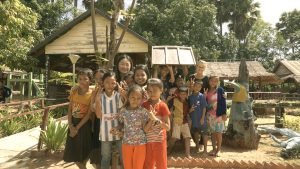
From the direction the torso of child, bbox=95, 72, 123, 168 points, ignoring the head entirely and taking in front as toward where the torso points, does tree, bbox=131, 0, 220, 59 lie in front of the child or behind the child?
behind

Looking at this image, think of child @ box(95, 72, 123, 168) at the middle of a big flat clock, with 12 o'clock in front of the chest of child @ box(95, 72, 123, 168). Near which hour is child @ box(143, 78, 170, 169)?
child @ box(143, 78, 170, 169) is roughly at 10 o'clock from child @ box(95, 72, 123, 168).

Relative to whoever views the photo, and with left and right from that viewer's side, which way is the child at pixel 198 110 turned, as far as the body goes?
facing the viewer

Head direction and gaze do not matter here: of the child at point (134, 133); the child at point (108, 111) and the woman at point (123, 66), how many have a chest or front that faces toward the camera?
3

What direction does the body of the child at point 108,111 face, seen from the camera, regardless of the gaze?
toward the camera

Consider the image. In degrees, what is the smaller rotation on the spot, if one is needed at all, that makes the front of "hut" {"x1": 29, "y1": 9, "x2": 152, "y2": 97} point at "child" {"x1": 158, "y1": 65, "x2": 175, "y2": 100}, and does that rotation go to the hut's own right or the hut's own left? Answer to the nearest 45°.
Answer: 0° — it already faces them

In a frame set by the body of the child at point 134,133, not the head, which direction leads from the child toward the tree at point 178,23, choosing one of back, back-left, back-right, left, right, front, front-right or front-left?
back

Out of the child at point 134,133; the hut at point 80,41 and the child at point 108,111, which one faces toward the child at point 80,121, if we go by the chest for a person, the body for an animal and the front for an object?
the hut

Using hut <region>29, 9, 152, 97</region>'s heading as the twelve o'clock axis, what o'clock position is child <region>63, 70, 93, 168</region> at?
The child is roughly at 12 o'clock from the hut.

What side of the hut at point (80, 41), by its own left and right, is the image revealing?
front

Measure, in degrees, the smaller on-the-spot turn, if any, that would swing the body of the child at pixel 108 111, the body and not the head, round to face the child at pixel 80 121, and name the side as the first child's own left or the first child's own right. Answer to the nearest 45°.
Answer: approximately 135° to the first child's own right
